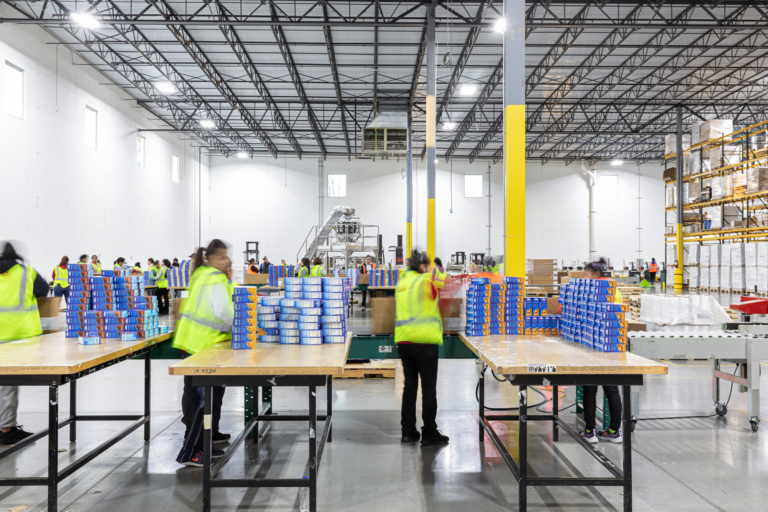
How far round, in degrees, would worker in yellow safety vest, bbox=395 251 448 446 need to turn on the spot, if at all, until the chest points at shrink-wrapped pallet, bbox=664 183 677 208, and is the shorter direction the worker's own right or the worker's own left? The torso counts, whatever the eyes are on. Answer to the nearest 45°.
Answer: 0° — they already face it

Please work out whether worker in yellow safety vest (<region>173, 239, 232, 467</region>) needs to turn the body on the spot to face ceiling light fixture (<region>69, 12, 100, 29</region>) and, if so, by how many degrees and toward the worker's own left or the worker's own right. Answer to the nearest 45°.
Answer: approximately 90° to the worker's own left

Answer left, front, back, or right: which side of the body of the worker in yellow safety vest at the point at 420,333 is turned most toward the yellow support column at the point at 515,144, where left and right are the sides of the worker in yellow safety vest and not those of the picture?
front

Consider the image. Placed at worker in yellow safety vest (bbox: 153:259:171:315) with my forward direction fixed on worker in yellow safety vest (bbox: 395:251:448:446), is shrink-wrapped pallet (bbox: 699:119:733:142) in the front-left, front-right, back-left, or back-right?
front-left

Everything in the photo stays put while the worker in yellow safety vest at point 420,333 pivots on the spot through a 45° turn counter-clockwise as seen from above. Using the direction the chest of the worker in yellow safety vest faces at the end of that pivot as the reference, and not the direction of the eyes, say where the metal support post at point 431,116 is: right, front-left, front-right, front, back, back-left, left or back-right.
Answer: front

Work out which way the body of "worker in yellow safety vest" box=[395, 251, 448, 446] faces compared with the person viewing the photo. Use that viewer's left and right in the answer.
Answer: facing away from the viewer and to the right of the viewer

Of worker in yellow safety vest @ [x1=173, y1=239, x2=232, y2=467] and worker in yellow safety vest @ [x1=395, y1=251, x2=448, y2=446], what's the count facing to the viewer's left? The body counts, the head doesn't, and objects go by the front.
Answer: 0

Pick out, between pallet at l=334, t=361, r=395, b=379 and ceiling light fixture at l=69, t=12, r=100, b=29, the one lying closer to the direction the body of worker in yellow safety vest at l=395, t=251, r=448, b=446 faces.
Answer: the pallet

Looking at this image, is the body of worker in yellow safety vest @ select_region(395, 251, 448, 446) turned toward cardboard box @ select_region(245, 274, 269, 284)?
no

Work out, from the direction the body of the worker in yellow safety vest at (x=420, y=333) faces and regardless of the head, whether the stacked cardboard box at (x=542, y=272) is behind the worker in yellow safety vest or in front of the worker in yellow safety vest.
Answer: in front

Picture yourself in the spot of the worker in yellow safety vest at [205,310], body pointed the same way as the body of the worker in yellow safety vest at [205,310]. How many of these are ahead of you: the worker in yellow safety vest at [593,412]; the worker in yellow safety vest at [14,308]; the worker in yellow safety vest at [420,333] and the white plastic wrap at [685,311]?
3

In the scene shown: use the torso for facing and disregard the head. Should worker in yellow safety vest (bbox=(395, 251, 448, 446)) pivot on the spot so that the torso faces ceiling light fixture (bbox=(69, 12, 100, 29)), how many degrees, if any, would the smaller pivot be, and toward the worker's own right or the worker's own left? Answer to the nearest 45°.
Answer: approximately 90° to the worker's own left

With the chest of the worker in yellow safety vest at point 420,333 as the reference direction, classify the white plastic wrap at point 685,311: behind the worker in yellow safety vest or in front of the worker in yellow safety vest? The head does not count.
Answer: in front

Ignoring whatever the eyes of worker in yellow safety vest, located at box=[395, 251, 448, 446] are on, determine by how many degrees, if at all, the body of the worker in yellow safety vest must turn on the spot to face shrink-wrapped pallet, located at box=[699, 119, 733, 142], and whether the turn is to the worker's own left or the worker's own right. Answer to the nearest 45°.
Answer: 0° — they already face it

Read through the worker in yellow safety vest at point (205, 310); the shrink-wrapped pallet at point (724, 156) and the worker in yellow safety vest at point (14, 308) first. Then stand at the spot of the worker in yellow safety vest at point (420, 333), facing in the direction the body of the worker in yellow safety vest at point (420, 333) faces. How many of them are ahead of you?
1

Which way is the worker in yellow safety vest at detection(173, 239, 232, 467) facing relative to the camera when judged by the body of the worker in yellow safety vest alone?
to the viewer's right

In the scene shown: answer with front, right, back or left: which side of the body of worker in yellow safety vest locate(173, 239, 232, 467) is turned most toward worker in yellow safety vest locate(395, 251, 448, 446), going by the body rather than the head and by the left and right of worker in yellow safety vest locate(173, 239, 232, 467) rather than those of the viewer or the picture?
front

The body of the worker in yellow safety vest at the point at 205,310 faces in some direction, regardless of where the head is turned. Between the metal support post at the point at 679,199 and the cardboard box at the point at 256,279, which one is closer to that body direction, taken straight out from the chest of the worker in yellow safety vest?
the metal support post
